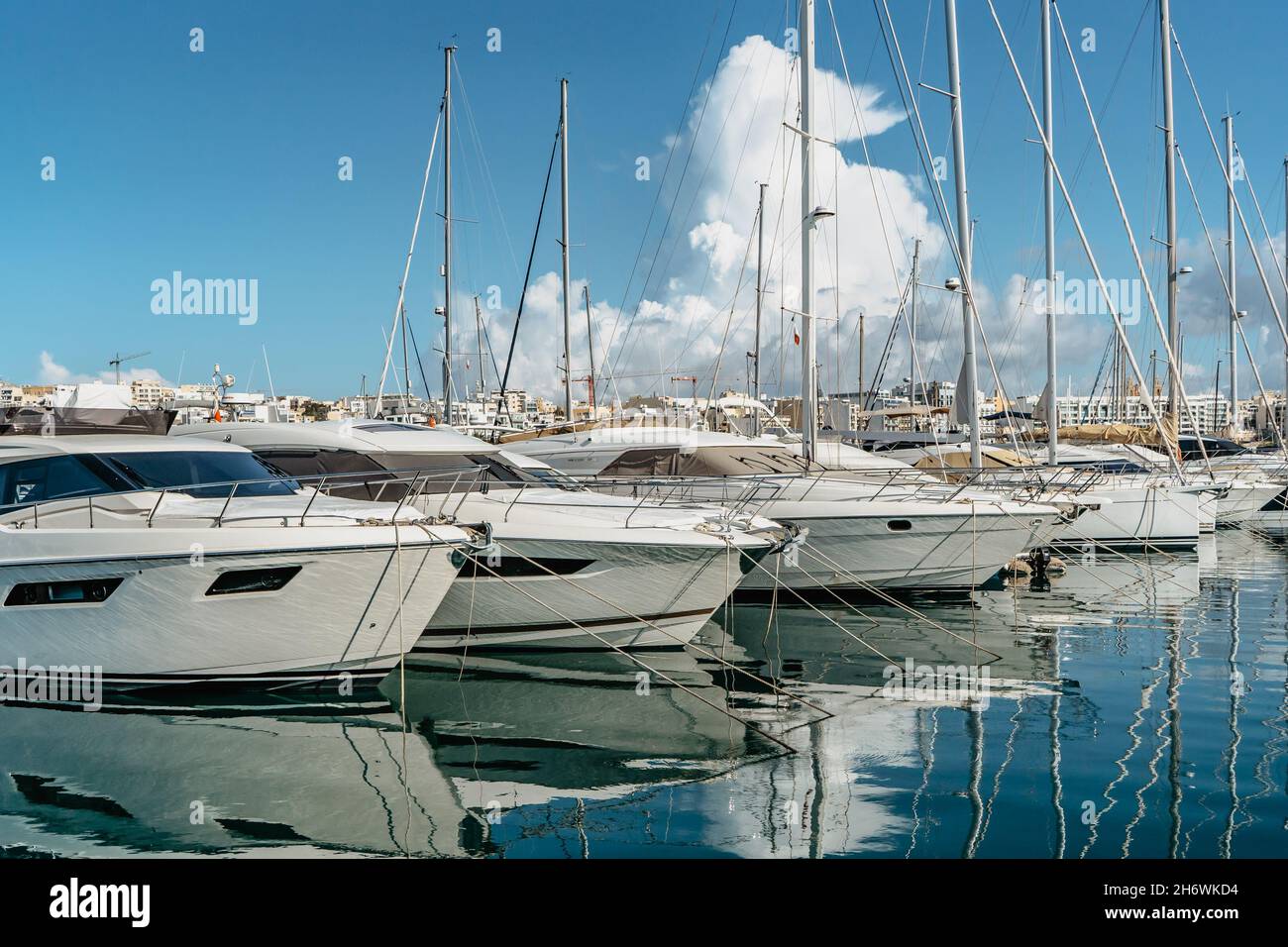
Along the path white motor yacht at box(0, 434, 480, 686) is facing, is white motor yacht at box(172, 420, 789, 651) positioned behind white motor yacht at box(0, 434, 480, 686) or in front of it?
in front

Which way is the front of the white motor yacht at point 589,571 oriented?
to the viewer's right

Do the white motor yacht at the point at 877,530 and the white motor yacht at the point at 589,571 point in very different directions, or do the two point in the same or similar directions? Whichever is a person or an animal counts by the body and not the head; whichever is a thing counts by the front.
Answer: same or similar directions

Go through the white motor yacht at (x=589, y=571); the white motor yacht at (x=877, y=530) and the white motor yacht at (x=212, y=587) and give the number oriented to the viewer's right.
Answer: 3

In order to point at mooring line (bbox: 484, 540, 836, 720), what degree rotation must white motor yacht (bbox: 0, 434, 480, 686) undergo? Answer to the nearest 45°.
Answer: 0° — it already faces it

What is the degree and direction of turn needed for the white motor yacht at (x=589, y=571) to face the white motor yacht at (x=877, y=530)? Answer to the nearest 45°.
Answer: approximately 45° to its left

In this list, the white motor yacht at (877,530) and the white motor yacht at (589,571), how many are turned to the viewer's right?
2

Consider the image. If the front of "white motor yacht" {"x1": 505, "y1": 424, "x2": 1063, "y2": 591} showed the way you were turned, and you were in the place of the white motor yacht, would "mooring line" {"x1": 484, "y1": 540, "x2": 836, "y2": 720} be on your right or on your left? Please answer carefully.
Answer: on your right

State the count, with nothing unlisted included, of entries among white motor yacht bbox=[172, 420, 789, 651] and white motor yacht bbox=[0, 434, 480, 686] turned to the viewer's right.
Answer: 2

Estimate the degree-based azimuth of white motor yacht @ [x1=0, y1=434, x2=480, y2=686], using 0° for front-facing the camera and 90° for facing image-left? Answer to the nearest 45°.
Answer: approximately 270°

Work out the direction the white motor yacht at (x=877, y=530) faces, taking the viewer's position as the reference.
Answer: facing to the right of the viewer
